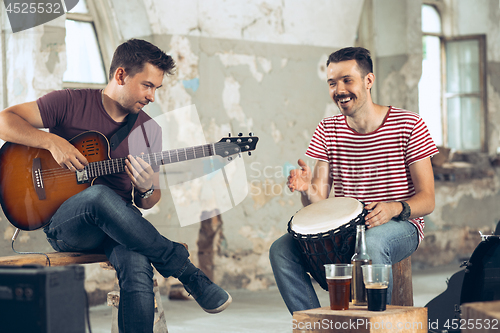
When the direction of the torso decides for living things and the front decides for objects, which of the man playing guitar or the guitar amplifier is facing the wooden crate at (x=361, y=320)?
the man playing guitar

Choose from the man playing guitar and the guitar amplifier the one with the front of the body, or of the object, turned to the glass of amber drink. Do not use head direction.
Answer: the man playing guitar

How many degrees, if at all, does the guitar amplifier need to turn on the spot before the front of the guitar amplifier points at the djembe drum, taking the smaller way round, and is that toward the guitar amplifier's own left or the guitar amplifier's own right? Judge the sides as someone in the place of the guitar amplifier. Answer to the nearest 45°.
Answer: approximately 135° to the guitar amplifier's own left

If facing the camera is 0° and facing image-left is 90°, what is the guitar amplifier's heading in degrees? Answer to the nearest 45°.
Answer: approximately 45°

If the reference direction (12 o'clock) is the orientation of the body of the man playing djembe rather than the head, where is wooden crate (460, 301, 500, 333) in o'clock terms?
The wooden crate is roughly at 10 o'clock from the man playing djembe.

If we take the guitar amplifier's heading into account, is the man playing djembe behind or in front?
behind

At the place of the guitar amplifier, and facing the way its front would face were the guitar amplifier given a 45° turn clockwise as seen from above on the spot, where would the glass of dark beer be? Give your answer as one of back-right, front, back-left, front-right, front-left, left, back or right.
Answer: back

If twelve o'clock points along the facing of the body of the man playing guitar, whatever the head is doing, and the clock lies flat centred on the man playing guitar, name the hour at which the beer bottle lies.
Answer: The beer bottle is roughly at 12 o'clock from the man playing guitar.

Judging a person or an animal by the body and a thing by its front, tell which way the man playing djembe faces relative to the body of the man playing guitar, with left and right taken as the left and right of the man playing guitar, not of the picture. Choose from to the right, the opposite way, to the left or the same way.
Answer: to the right

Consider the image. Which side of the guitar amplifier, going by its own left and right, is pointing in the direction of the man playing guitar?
back

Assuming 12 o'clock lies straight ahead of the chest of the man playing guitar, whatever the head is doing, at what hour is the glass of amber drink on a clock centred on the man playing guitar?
The glass of amber drink is roughly at 12 o'clock from the man playing guitar.

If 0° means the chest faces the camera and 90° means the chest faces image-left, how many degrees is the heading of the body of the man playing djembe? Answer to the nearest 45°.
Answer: approximately 45°
